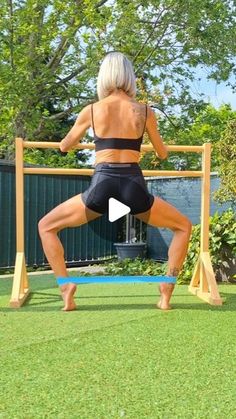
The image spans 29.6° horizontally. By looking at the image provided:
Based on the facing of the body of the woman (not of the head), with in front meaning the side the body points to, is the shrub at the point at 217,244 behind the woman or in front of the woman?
in front

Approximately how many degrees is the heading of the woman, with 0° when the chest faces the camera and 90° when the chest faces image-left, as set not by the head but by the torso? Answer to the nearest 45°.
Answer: approximately 180°

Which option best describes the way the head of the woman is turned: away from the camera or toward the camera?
away from the camera
